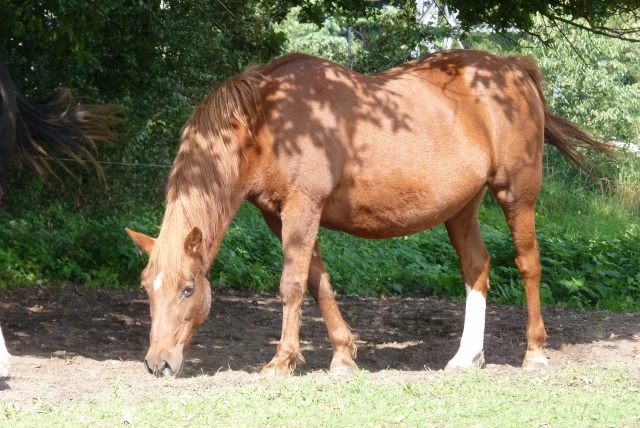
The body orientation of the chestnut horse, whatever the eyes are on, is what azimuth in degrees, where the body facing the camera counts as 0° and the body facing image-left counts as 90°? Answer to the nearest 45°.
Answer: approximately 90°
